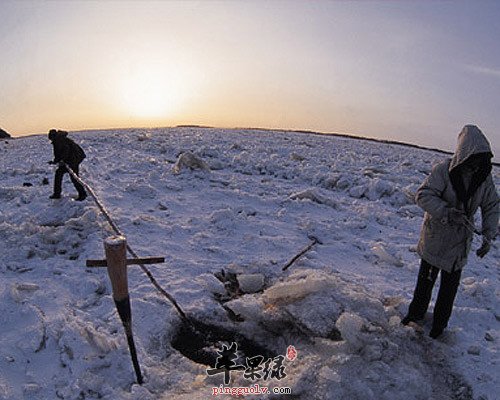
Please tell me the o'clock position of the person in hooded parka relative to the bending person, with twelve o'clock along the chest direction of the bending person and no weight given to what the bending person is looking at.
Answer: The person in hooded parka is roughly at 8 o'clock from the bending person.

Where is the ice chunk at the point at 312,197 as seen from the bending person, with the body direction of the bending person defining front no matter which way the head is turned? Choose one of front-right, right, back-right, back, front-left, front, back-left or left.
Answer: back

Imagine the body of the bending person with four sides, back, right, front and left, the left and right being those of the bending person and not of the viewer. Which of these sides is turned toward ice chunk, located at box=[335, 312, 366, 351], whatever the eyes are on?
left

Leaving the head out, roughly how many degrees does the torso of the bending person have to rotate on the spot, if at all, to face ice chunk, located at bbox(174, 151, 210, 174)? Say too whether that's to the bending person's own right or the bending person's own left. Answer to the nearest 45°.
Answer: approximately 135° to the bending person's own right

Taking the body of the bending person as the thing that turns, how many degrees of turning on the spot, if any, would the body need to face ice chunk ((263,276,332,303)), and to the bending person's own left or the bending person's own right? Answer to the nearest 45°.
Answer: approximately 135° to the bending person's own left

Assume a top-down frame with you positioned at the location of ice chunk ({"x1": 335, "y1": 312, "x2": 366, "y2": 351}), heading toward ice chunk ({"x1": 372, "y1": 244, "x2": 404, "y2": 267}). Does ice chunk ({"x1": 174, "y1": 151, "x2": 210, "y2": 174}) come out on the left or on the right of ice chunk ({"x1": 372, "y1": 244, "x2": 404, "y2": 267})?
left

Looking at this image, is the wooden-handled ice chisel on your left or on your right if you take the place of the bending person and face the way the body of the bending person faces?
on your left

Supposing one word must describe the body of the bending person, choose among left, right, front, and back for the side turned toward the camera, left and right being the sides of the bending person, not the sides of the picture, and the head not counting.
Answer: left

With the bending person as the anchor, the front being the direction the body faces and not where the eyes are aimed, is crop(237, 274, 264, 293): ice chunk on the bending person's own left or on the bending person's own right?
on the bending person's own left

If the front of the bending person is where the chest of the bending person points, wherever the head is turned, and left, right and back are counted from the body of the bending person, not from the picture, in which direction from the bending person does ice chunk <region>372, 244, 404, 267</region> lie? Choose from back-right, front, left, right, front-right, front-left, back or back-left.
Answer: back-left
